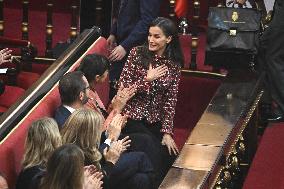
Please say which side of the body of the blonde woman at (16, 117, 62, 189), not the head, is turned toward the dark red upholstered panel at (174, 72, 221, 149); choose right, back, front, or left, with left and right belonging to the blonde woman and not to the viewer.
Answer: front

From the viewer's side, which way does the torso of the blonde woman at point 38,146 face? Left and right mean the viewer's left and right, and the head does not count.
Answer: facing away from the viewer and to the right of the viewer

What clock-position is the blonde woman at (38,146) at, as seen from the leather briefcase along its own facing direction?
The blonde woman is roughly at 1 o'clock from the leather briefcase.

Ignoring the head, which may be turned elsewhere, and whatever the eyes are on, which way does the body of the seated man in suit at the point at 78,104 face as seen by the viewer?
to the viewer's right

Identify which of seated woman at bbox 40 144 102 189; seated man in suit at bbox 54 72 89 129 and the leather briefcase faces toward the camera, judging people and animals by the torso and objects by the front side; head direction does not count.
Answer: the leather briefcase

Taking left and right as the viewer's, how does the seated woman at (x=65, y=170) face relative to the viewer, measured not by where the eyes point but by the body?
facing away from the viewer and to the right of the viewer

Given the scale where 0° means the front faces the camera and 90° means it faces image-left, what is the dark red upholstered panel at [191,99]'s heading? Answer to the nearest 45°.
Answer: approximately 45°

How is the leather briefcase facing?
toward the camera

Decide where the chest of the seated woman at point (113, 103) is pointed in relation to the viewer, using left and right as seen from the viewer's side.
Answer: facing to the right of the viewer

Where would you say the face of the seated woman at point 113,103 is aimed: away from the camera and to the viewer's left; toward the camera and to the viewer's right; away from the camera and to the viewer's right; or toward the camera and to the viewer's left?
away from the camera and to the viewer's right

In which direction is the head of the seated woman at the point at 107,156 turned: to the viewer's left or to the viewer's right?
to the viewer's right

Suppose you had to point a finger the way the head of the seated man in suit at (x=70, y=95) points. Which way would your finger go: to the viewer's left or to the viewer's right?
to the viewer's right
